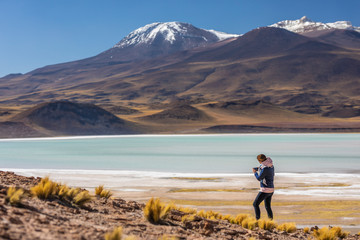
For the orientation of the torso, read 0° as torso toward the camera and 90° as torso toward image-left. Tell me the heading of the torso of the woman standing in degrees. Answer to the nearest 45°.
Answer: approximately 90°

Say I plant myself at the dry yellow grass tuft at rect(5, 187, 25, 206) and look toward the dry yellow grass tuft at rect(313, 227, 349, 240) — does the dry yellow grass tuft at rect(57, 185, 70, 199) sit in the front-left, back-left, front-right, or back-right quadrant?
front-left

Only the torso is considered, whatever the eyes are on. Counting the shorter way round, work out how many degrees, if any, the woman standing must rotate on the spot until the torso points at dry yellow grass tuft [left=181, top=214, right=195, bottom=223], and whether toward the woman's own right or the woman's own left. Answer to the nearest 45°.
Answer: approximately 45° to the woman's own left

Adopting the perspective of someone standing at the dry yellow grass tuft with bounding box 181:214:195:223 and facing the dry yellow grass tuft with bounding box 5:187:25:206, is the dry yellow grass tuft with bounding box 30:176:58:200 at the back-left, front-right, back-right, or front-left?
front-right

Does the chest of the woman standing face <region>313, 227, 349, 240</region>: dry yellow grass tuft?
no

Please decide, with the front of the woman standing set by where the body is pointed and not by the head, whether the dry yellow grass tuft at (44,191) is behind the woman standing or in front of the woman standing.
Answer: in front

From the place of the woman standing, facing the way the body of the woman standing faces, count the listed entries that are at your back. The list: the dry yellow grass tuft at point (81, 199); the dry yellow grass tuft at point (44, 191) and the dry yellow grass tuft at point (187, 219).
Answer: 0

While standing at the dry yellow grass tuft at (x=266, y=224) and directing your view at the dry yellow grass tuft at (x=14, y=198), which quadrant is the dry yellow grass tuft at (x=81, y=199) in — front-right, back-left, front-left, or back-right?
front-right

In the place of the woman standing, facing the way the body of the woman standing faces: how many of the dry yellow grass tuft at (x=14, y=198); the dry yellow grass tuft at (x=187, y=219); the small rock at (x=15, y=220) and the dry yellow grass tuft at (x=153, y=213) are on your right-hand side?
0
